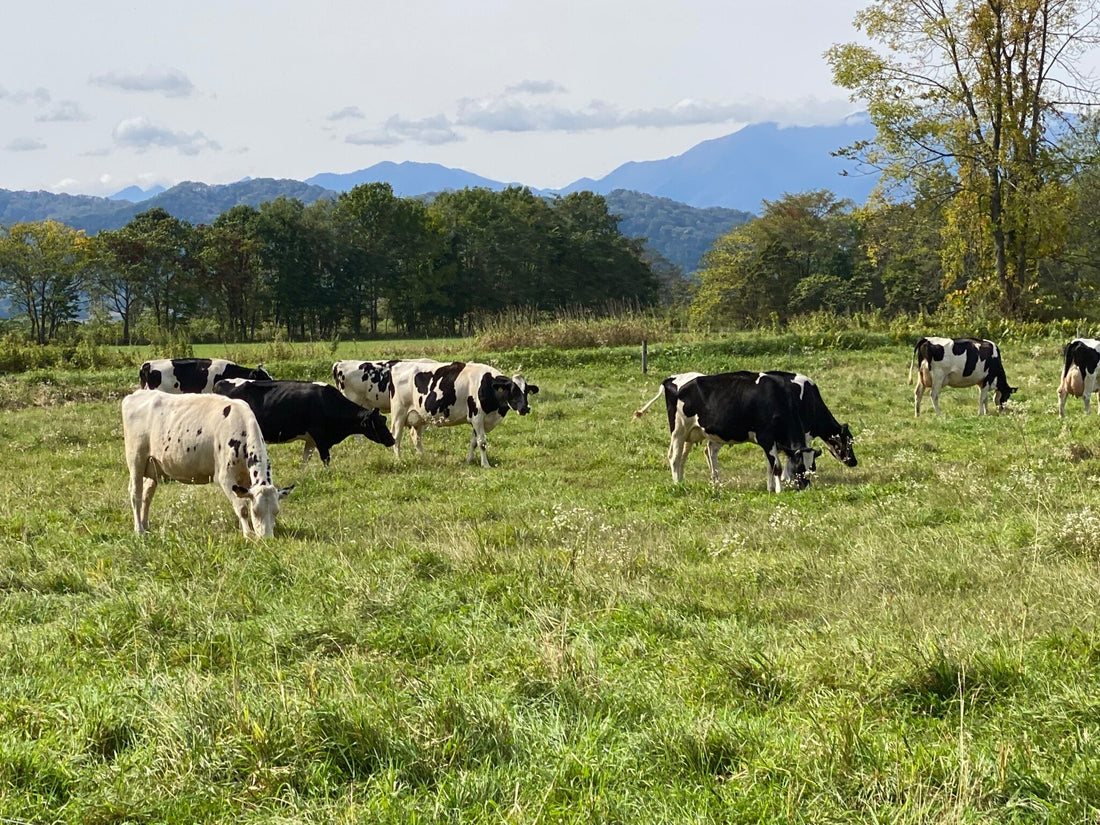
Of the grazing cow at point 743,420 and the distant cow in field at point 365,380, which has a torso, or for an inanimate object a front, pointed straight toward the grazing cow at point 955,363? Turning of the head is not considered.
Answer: the distant cow in field

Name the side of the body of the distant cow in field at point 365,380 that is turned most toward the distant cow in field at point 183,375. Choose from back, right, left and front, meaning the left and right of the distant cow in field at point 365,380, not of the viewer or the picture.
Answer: back

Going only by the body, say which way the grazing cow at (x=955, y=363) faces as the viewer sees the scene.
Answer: to the viewer's right

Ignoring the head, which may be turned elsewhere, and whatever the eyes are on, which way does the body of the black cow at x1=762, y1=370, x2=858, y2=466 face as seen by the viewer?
to the viewer's right

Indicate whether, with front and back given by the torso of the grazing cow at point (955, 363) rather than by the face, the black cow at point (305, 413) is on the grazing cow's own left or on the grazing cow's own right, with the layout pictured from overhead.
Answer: on the grazing cow's own right

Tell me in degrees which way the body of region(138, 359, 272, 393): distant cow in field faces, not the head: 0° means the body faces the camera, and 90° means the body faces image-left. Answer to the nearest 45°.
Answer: approximately 270°

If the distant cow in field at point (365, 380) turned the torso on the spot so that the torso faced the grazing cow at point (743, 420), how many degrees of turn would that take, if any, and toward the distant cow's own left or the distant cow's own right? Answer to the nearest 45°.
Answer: approximately 45° to the distant cow's own right

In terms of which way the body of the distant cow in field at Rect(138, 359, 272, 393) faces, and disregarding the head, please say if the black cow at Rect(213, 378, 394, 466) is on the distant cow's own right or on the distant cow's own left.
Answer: on the distant cow's own right
